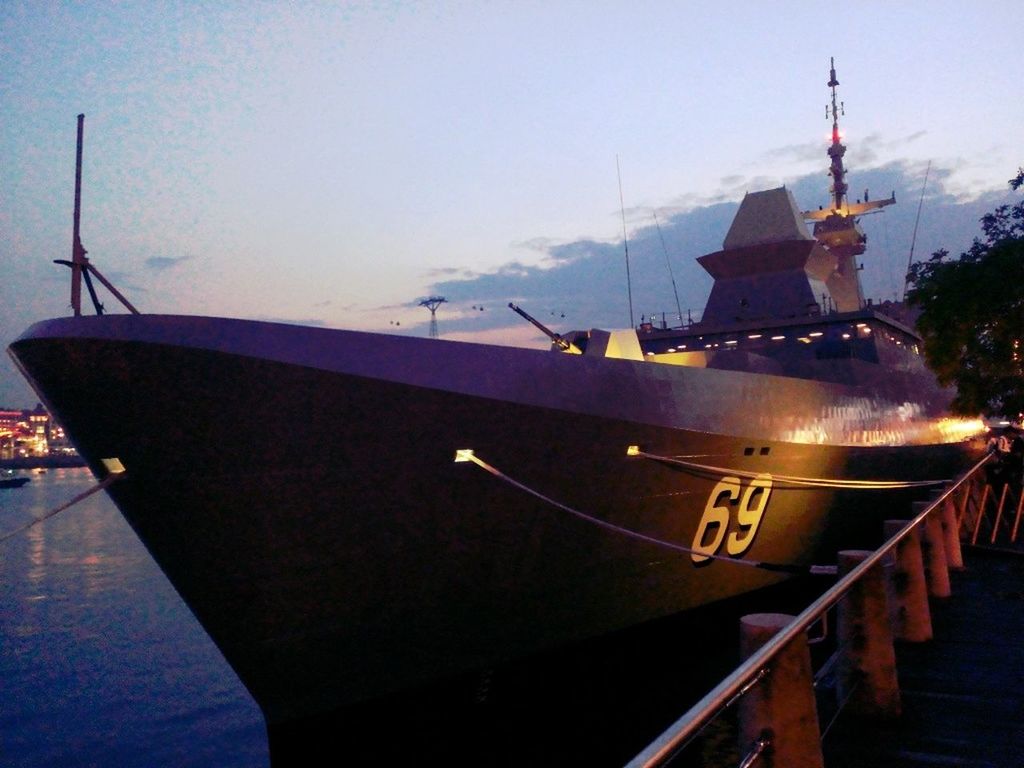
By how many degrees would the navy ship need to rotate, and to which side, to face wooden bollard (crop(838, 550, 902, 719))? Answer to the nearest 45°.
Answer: approximately 90° to its left

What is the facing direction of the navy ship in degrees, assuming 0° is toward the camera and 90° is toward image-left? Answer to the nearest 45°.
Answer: approximately 45°

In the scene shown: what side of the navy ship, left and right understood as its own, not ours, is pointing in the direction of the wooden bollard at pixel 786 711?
left

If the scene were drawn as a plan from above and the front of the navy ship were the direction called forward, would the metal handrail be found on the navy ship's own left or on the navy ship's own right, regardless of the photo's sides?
on the navy ship's own left

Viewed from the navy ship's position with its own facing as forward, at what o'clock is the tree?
The tree is roughly at 6 o'clock from the navy ship.
